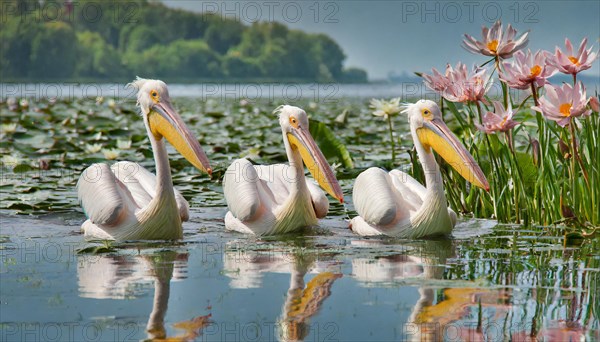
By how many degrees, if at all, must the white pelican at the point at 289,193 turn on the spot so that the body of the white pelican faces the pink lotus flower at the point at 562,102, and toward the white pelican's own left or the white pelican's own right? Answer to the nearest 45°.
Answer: approximately 45° to the white pelican's own left

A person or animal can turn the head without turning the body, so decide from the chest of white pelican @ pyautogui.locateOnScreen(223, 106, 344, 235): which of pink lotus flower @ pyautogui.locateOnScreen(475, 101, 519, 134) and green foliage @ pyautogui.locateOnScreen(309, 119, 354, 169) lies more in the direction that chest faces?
the pink lotus flower

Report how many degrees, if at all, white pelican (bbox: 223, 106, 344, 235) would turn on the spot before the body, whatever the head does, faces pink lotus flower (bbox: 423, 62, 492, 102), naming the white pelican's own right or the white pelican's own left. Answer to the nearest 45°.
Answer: approximately 45° to the white pelican's own left

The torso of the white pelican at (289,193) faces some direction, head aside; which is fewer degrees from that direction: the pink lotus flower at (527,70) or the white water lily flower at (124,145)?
the pink lotus flower

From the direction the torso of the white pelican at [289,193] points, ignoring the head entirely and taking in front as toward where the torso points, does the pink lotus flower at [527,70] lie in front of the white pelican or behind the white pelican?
in front

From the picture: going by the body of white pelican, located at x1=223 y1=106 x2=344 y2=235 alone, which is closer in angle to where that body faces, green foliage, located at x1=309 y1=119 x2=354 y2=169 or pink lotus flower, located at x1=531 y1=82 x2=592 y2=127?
the pink lotus flower

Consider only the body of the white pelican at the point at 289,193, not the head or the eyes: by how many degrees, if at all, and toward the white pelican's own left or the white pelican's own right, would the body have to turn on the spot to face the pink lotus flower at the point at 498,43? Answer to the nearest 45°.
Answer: approximately 45° to the white pelican's own left
